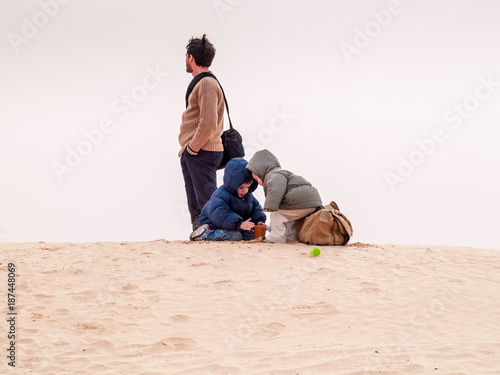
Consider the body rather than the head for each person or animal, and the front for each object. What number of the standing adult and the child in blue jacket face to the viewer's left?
1

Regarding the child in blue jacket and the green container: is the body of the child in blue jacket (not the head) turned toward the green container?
yes

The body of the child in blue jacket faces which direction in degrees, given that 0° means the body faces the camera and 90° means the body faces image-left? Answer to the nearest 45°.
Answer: approximately 315°

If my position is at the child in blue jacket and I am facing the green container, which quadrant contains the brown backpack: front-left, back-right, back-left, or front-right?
front-left

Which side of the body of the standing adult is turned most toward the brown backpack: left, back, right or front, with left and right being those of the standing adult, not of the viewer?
back

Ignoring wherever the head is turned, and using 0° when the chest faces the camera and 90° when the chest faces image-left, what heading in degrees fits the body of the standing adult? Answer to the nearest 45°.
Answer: approximately 90°

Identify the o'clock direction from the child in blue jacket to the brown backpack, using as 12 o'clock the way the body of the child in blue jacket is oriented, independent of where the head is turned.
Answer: The brown backpack is roughly at 11 o'clock from the child in blue jacket.

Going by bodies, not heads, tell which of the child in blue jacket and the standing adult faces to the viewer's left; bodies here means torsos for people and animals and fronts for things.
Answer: the standing adult

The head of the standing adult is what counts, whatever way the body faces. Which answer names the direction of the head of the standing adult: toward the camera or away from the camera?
away from the camera
